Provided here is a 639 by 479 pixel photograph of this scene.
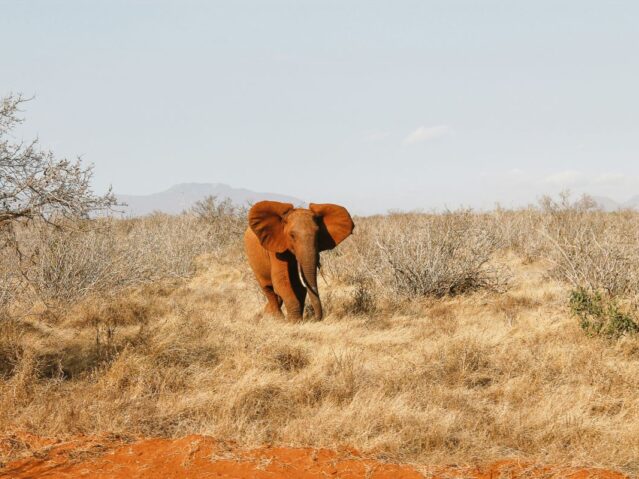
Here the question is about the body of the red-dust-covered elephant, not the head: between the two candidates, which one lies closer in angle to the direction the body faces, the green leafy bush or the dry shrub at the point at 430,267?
the green leafy bush

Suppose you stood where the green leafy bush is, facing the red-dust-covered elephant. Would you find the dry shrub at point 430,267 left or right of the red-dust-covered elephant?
right

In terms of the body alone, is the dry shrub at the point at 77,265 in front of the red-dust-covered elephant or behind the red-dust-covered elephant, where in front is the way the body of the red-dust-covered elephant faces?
behind

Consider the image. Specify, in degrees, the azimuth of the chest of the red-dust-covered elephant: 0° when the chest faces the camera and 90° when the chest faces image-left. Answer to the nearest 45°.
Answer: approximately 315°

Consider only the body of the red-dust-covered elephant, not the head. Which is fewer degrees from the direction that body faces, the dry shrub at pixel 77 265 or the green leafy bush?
the green leafy bush

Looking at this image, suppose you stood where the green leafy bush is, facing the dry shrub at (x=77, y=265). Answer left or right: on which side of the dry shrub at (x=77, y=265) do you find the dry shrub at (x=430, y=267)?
right

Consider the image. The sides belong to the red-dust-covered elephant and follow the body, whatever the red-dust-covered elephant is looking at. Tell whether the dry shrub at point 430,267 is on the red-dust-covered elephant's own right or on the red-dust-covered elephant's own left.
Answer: on the red-dust-covered elephant's own left
